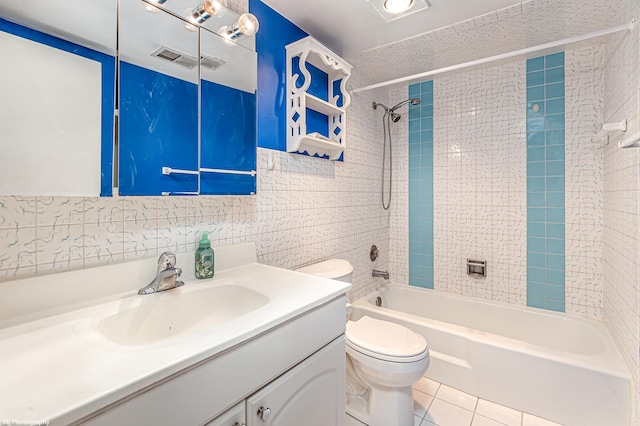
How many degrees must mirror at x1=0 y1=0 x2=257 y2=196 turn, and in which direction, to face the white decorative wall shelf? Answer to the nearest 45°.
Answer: approximately 45° to its left

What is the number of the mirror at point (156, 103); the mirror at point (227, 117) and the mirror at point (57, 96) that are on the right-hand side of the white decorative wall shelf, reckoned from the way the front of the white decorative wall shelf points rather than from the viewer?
3
